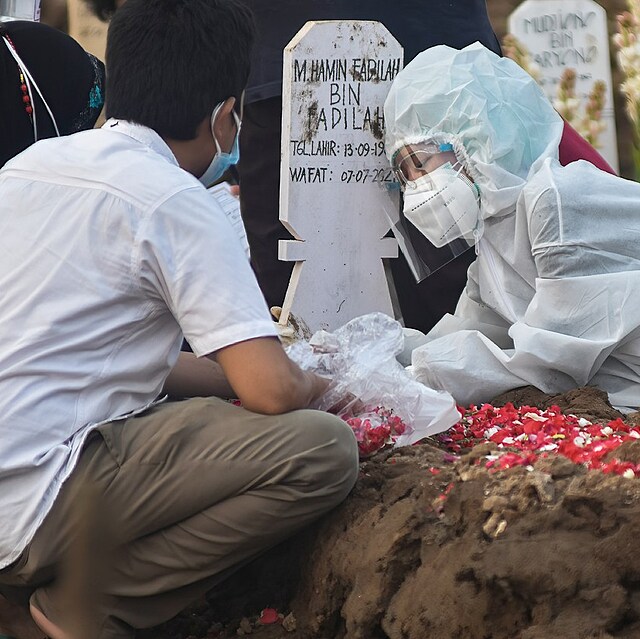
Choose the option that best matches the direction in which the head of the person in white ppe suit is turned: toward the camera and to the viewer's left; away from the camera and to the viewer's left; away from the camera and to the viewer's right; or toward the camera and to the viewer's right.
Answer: toward the camera and to the viewer's left

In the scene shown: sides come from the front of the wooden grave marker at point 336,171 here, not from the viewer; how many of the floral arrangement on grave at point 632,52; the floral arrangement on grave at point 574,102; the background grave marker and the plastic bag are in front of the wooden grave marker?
1

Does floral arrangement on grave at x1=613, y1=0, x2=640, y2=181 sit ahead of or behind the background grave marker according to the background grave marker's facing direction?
ahead

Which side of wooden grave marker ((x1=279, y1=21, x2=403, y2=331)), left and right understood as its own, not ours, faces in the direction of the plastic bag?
front

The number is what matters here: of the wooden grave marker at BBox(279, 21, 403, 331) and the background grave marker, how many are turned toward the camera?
2

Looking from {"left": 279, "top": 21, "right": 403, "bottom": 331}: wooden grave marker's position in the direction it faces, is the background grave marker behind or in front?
behind

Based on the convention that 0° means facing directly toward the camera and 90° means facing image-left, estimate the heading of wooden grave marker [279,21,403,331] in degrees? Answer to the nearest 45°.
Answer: approximately 0°

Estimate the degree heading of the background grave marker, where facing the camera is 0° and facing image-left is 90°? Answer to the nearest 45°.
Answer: approximately 0°

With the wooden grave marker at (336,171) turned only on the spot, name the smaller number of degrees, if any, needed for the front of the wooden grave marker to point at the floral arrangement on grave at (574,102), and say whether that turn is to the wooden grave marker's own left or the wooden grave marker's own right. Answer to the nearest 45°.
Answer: approximately 135° to the wooden grave marker's own left

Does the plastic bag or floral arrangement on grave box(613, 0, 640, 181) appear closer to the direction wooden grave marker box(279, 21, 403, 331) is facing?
the plastic bag
